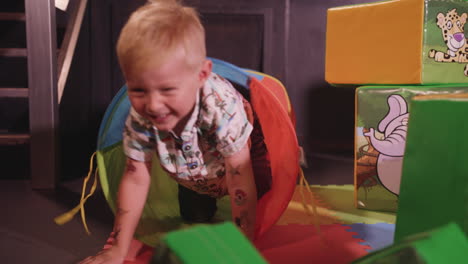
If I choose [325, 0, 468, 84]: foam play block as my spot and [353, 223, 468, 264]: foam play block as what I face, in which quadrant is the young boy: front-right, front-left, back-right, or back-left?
front-right

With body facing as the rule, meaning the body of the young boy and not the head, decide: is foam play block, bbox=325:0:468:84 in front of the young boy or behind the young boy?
behind

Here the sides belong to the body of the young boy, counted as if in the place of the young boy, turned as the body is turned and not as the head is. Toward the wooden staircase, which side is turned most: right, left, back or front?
right

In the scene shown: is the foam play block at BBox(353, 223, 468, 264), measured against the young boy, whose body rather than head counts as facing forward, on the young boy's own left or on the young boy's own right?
on the young boy's own left

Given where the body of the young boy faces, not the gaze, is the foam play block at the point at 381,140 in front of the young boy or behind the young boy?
behind

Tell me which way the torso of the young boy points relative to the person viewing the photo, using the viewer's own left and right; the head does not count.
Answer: facing the viewer and to the left of the viewer

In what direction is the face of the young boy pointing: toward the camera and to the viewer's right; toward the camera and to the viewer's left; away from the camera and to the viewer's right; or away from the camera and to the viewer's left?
toward the camera and to the viewer's left
